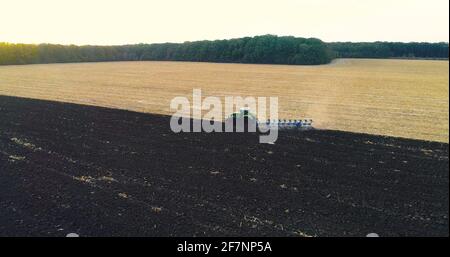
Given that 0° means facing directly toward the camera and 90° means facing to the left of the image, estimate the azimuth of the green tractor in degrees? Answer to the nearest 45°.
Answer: approximately 90°
